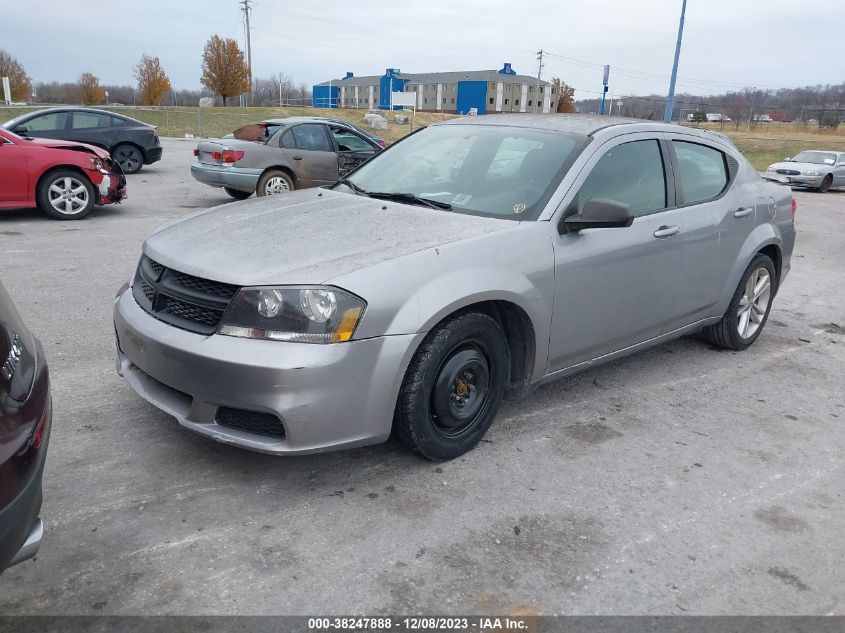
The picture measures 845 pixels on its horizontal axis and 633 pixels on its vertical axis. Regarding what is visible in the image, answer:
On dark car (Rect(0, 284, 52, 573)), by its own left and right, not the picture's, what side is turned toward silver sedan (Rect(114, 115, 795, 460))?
back

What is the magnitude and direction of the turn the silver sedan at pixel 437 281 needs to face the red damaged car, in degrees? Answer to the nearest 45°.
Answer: approximately 90° to its right

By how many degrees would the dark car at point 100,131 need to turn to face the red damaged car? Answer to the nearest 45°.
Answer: approximately 90° to its left

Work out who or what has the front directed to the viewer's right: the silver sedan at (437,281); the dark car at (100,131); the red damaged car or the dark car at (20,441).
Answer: the red damaged car

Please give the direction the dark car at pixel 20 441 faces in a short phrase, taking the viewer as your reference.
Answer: facing away from the viewer and to the left of the viewer

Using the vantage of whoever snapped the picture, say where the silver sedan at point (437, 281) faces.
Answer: facing the viewer and to the left of the viewer

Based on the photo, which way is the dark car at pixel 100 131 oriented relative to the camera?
to the viewer's left

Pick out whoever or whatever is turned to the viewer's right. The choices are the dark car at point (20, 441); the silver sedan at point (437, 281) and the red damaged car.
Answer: the red damaged car

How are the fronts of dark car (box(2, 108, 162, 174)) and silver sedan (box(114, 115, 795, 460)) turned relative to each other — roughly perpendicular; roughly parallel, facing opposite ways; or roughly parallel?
roughly parallel

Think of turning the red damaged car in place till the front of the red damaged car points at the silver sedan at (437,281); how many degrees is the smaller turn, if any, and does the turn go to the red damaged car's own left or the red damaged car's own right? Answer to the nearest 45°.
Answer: approximately 90° to the red damaged car's own right

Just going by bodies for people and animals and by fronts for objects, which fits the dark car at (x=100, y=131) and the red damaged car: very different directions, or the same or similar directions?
very different directions

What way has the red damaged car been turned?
to the viewer's right

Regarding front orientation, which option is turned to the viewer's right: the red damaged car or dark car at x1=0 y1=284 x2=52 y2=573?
the red damaged car
